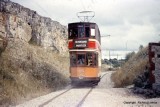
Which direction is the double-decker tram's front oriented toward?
toward the camera
